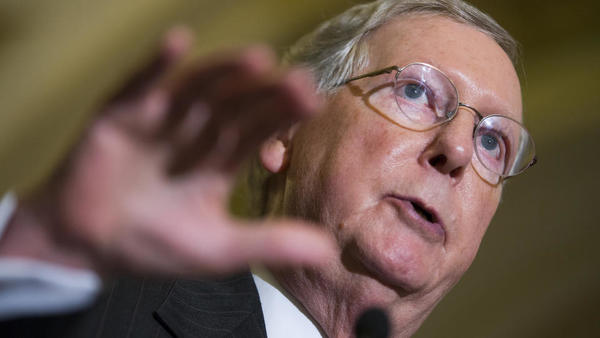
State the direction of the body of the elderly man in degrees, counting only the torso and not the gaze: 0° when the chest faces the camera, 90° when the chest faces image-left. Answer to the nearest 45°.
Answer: approximately 315°

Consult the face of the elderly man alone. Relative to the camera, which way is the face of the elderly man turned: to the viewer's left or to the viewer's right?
to the viewer's right
